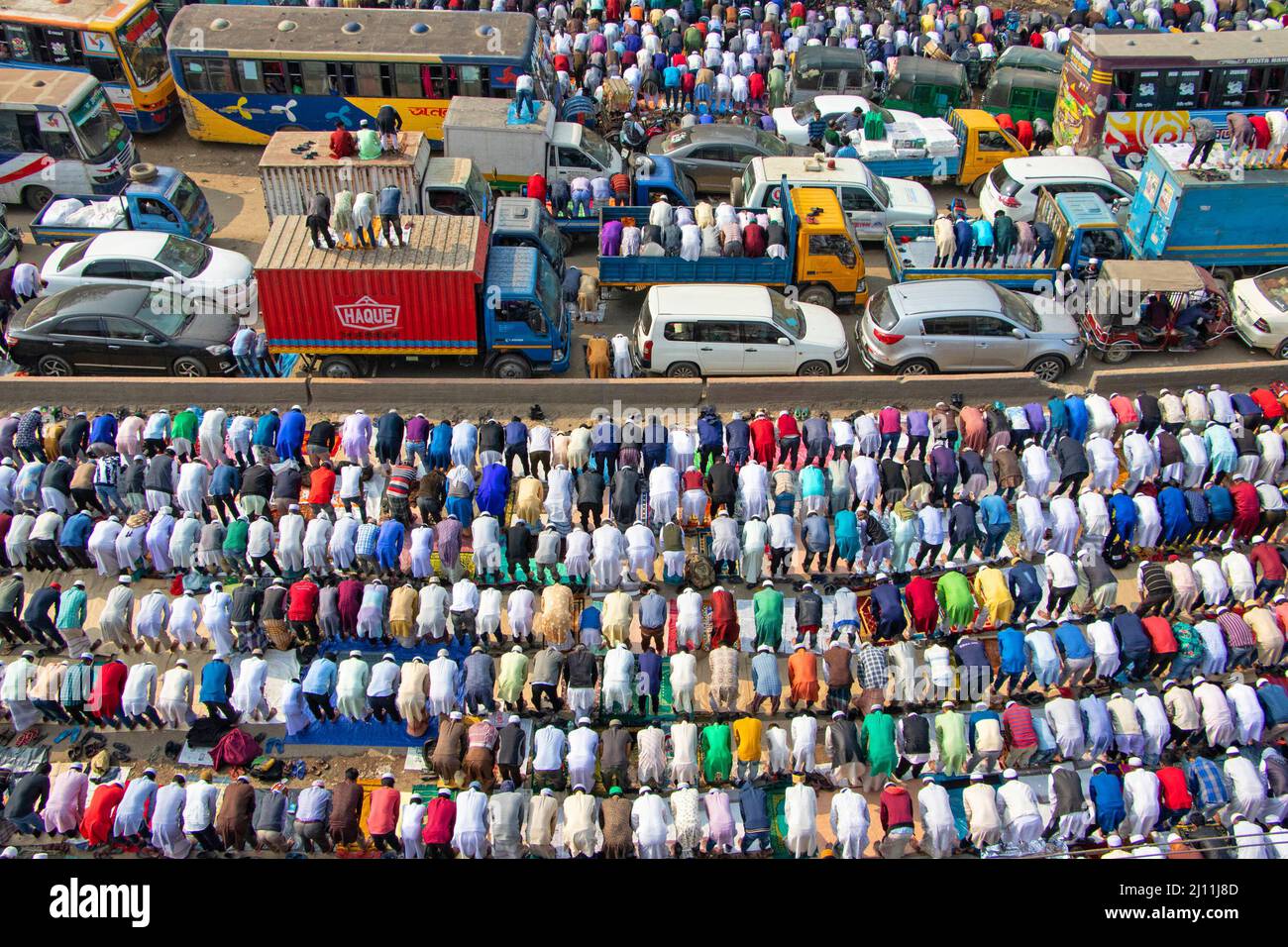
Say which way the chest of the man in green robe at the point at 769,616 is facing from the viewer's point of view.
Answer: away from the camera

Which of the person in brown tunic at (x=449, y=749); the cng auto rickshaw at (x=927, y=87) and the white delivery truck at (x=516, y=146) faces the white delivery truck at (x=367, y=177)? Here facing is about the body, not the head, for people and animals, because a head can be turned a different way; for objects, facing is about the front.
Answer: the person in brown tunic

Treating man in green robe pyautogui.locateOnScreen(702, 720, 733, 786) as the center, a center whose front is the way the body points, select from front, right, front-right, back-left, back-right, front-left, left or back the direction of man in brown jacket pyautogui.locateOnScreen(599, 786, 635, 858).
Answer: back-left

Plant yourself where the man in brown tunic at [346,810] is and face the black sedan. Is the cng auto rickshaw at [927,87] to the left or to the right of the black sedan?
right

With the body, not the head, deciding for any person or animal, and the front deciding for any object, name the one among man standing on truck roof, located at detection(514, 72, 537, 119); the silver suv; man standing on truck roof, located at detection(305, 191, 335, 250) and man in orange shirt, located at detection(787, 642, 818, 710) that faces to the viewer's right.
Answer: the silver suv

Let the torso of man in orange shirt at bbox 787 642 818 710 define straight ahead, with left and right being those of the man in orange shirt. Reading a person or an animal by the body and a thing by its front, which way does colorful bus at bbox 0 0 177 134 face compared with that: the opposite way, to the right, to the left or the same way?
to the right

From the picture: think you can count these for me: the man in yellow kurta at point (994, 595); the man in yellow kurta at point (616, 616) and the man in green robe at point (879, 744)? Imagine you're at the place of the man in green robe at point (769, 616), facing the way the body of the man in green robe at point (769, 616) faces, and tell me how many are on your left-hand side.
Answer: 1

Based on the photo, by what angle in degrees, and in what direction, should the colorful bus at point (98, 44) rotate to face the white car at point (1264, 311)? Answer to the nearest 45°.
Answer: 0° — it already faces it

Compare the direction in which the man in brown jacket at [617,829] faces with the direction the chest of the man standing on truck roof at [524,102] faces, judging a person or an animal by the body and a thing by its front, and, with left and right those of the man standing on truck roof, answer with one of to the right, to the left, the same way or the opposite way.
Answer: the same way

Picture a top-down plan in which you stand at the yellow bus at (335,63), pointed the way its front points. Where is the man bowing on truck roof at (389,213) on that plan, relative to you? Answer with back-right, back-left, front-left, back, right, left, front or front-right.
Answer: right

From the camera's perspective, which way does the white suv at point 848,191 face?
to the viewer's right

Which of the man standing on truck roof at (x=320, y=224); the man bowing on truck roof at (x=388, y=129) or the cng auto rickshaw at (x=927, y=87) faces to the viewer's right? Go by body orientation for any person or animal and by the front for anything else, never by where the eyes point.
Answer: the cng auto rickshaw

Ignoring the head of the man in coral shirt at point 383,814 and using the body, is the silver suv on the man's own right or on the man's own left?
on the man's own right

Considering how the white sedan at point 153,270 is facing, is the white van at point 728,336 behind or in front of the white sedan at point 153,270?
in front

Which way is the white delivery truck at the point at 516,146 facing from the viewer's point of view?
to the viewer's right

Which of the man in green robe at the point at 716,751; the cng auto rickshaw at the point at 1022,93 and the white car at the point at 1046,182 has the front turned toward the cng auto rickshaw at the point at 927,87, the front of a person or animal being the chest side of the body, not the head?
the man in green robe

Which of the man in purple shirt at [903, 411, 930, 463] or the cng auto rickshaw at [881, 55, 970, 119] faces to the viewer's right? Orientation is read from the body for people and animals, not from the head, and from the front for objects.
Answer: the cng auto rickshaw

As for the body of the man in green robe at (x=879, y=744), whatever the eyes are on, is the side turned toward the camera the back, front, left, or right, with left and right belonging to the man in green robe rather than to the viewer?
back

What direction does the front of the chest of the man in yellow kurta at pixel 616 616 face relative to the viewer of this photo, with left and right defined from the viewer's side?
facing away from the viewer
